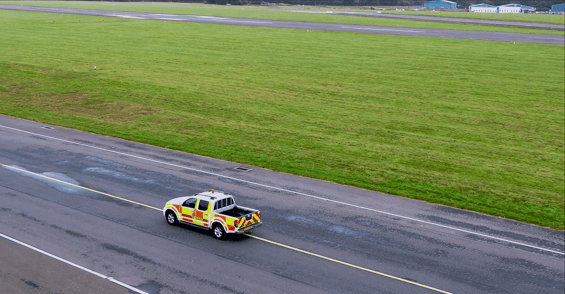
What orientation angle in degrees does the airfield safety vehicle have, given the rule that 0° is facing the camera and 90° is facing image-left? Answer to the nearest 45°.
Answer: approximately 135°
